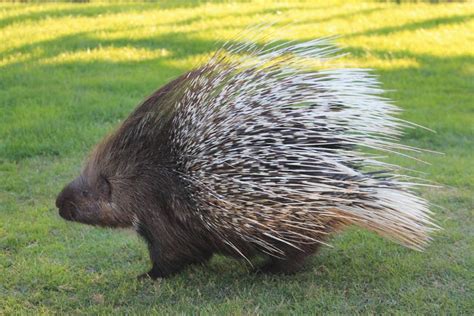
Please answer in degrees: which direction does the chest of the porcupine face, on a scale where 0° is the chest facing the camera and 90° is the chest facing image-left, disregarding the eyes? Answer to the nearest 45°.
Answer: approximately 90°
